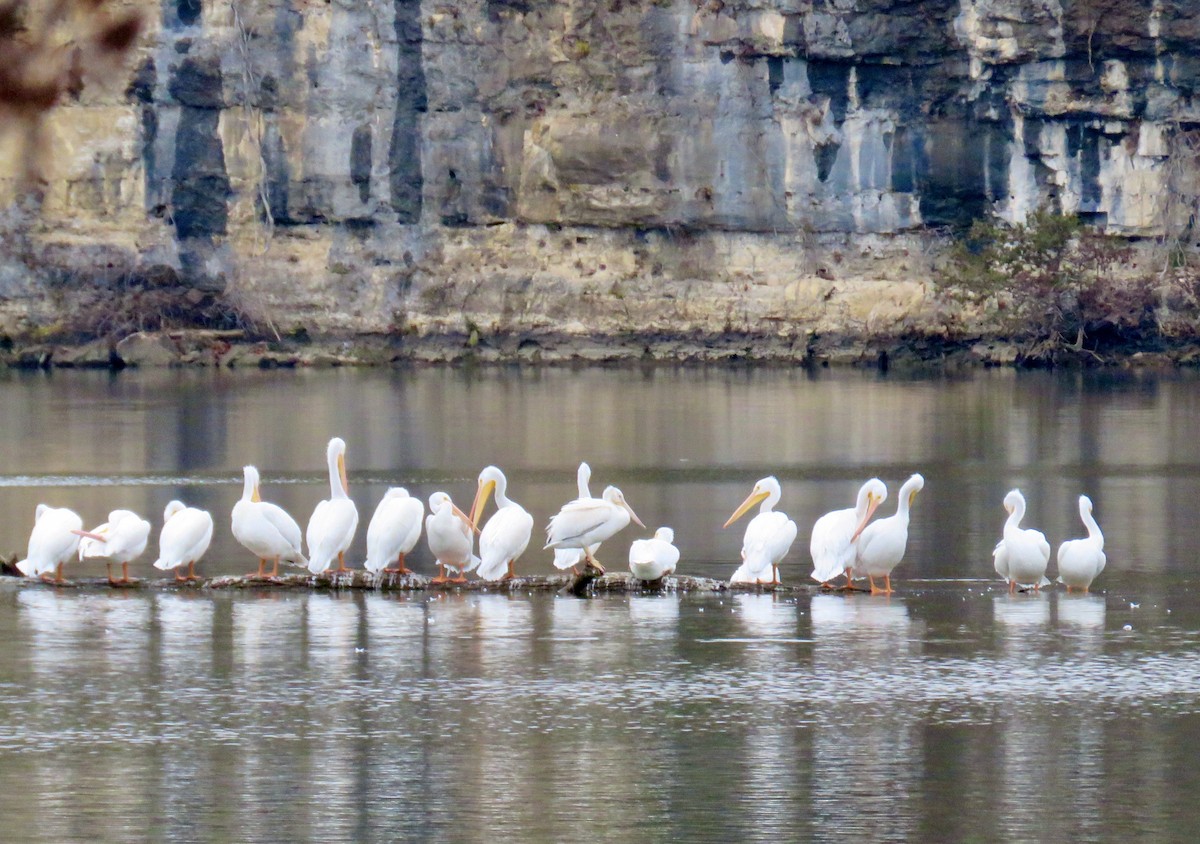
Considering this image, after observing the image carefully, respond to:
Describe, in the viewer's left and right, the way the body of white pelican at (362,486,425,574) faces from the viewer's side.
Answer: facing away from the viewer and to the right of the viewer

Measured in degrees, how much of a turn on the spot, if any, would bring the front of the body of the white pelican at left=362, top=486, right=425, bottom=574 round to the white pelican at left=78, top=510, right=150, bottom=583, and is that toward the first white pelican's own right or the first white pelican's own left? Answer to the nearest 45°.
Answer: approximately 135° to the first white pelican's own left

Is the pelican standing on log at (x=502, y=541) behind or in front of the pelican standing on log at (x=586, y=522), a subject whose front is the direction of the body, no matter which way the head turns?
behind

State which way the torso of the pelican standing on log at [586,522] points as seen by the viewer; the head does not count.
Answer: to the viewer's right

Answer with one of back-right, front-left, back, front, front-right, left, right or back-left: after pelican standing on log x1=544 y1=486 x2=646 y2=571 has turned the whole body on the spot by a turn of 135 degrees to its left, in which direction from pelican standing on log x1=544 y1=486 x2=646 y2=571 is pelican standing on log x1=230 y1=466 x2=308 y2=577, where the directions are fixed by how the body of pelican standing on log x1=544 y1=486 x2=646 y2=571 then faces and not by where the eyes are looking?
front-left

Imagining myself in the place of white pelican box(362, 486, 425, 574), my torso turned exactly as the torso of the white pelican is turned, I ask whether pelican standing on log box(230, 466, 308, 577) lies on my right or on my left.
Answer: on my left

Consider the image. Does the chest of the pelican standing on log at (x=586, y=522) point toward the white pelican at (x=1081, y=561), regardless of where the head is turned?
yes

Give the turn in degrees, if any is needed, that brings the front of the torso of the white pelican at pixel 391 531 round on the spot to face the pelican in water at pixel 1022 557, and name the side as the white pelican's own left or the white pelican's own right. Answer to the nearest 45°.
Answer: approximately 45° to the white pelican's own right

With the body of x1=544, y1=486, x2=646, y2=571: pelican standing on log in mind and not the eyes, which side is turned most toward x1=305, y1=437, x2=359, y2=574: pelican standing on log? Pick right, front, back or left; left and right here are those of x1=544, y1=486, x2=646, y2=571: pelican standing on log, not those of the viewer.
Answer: back

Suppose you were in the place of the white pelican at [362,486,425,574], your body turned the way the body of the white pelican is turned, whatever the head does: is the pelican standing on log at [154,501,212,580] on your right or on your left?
on your left

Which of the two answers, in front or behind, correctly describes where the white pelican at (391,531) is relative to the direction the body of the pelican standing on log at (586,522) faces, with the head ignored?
behind
